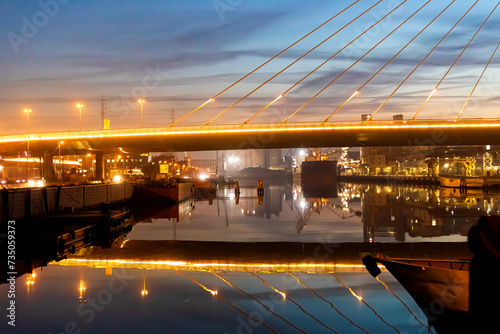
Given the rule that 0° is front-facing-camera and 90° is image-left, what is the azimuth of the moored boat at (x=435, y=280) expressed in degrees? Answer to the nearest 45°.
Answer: approximately 90°
